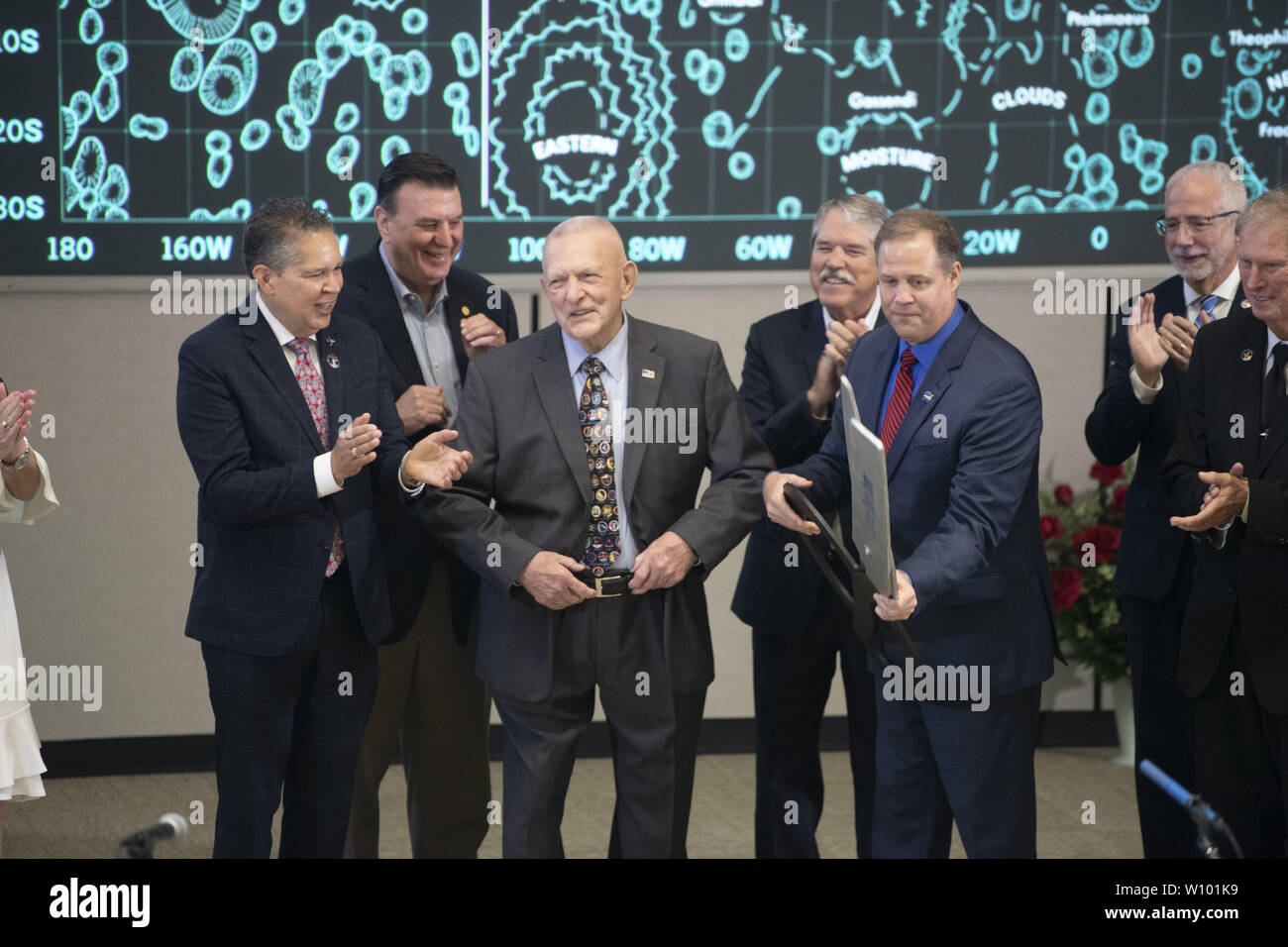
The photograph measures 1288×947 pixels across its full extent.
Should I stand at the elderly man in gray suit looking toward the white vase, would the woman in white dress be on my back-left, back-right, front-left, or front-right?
back-left

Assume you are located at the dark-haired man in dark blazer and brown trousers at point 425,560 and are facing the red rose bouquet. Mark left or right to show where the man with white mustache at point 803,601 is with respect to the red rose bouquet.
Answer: right

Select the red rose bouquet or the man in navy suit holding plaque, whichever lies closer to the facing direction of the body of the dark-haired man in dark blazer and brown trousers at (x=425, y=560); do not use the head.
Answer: the man in navy suit holding plaque

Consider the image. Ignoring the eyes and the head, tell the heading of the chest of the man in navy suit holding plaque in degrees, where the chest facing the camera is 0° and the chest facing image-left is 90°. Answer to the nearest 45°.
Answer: approximately 45°

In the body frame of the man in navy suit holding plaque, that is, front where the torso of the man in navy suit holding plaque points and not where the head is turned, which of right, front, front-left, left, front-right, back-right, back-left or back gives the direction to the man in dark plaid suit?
front-right

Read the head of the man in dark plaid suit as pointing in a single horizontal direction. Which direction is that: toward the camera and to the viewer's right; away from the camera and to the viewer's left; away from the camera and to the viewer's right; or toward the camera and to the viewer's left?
toward the camera and to the viewer's right

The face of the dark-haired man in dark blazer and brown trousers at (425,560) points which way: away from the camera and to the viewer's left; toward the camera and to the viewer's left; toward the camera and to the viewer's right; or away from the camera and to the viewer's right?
toward the camera and to the viewer's right
